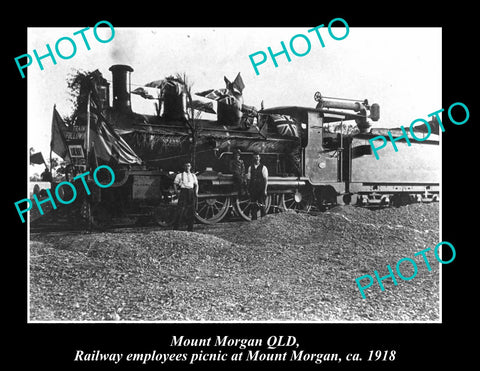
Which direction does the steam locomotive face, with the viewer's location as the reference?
facing the viewer and to the left of the viewer

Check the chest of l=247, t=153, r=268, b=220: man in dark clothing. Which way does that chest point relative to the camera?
toward the camera
